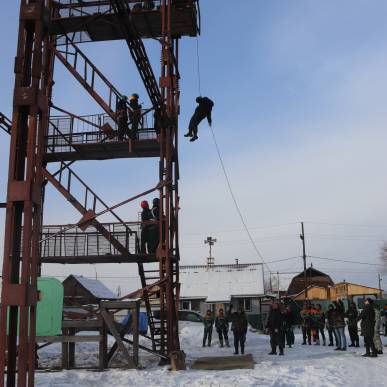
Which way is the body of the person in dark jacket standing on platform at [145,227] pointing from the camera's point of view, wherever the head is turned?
to the viewer's right

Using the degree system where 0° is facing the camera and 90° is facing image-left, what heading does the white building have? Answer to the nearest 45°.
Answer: approximately 0°

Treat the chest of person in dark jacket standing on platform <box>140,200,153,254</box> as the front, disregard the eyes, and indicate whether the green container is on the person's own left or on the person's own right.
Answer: on the person's own right

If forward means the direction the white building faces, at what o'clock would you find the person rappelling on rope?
The person rappelling on rope is roughly at 12 o'clock from the white building.

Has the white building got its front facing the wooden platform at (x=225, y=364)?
yes

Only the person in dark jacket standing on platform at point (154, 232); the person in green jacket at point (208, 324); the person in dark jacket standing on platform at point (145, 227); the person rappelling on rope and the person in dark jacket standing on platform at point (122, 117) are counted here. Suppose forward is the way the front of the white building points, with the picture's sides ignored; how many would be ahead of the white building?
5

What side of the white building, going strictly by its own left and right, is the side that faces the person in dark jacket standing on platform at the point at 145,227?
front

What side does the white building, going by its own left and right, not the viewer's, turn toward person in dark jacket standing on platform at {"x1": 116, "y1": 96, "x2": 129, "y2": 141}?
front

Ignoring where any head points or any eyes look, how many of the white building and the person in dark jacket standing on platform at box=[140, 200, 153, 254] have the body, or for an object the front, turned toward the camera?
1

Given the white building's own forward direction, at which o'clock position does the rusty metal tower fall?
The rusty metal tower is roughly at 12 o'clock from the white building.

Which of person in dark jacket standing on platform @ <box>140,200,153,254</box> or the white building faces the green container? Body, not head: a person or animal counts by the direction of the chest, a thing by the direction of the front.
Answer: the white building
